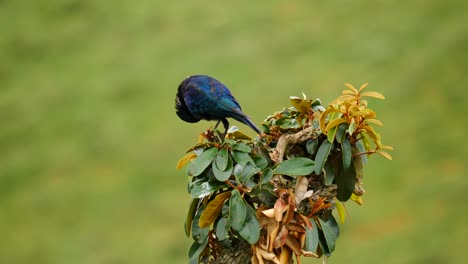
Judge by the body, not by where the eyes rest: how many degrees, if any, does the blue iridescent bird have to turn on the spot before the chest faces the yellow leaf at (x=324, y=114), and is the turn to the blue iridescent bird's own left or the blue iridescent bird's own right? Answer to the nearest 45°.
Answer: approximately 135° to the blue iridescent bird's own left

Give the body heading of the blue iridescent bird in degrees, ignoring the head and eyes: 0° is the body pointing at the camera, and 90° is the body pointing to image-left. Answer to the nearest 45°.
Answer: approximately 90°

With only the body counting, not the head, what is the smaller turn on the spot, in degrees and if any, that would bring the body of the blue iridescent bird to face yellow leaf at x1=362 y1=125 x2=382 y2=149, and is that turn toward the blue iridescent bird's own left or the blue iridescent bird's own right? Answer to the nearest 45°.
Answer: approximately 135° to the blue iridescent bird's own left
